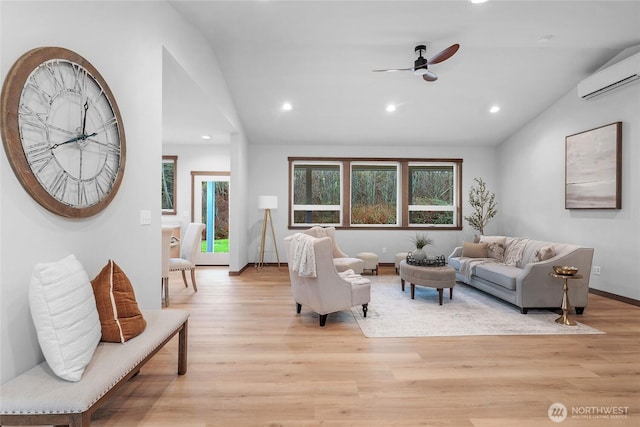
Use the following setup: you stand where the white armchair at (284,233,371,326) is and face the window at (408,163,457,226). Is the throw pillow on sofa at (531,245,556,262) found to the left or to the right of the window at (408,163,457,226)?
right

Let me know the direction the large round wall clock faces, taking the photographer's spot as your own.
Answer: facing the viewer and to the right of the viewer

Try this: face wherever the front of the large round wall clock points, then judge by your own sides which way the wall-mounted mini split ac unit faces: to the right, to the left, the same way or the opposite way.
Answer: the opposite way

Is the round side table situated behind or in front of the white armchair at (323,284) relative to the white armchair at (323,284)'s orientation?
in front

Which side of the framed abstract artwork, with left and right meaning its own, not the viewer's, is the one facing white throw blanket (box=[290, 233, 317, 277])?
front

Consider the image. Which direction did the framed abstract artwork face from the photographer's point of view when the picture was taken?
facing the viewer and to the left of the viewer
